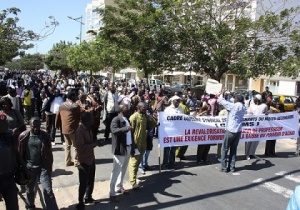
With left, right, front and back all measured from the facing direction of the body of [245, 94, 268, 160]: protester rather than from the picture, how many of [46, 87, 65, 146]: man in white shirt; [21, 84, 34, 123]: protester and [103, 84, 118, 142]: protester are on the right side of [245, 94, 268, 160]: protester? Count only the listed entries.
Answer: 3

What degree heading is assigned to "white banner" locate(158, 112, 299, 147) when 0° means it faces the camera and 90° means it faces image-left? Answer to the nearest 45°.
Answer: approximately 0°

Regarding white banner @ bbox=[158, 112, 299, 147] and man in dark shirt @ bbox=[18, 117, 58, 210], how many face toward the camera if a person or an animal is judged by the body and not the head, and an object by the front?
2

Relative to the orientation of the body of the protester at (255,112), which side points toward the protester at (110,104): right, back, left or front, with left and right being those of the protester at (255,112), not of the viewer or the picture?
right

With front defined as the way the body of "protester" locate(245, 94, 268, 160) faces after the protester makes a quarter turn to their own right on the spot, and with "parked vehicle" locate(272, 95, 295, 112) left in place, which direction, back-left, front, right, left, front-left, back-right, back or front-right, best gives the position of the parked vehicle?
right

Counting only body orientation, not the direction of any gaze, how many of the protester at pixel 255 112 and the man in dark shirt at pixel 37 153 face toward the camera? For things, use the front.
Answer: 2

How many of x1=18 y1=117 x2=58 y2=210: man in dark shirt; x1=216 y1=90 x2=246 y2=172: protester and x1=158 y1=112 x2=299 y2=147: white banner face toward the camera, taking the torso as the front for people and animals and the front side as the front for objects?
2

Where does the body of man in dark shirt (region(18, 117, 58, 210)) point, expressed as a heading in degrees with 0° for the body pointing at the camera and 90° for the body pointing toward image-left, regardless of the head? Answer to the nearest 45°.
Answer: approximately 0°

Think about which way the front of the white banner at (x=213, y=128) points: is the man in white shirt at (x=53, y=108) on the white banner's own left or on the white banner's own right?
on the white banner's own right

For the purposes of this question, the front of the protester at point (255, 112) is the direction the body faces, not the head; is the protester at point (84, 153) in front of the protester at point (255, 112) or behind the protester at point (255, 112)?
in front
